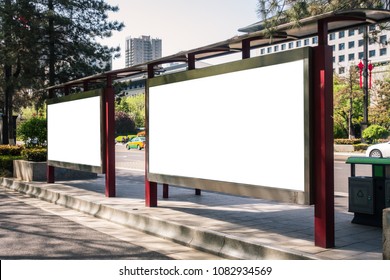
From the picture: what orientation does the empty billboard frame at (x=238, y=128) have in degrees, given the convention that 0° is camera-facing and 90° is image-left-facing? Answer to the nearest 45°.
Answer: approximately 45°

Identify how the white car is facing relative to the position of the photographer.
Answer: facing to the left of the viewer

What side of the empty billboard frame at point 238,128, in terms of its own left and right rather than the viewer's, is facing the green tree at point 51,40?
right

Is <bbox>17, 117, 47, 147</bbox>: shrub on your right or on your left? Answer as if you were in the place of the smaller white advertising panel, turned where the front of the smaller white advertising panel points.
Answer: on your right

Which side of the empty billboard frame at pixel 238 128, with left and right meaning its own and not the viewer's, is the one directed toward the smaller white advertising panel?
right

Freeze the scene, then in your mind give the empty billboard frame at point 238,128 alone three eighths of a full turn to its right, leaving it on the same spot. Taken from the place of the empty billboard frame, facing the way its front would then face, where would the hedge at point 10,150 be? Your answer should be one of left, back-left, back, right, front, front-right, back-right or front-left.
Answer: front-left

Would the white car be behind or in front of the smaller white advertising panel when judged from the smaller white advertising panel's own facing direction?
behind

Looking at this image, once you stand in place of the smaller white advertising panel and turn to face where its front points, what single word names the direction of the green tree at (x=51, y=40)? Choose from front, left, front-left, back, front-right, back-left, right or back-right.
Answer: back-right

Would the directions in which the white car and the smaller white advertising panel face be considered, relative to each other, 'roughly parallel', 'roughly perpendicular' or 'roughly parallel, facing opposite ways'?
roughly perpendicular

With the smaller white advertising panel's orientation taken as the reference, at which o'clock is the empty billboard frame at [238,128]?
The empty billboard frame is roughly at 10 o'clock from the smaller white advertising panel.

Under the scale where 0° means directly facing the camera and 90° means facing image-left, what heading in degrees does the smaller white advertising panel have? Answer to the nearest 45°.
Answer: approximately 45°
